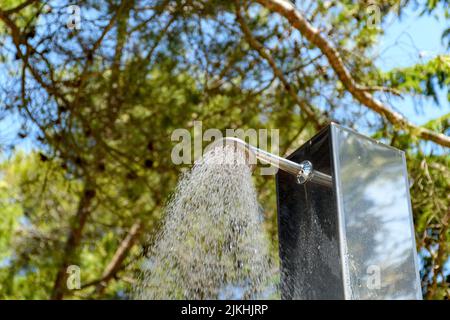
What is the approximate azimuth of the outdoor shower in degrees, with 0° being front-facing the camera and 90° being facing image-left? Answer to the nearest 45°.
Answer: approximately 45°
